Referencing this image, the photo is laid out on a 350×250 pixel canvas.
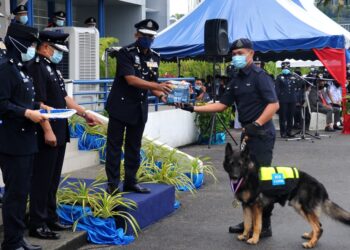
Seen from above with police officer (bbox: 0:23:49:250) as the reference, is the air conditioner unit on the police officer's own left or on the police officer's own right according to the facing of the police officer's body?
on the police officer's own left

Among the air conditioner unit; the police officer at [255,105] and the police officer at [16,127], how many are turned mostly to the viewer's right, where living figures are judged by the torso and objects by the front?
1

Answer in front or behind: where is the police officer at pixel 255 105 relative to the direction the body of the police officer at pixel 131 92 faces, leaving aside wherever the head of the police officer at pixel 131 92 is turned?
in front

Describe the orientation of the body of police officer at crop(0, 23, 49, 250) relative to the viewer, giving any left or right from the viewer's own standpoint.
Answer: facing to the right of the viewer

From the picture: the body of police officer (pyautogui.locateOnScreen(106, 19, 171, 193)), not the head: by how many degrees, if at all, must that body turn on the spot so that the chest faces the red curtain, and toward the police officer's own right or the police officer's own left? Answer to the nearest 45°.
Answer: approximately 90° to the police officer's own left

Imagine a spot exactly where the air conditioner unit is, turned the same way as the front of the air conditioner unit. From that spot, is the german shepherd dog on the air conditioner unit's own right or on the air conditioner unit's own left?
on the air conditioner unit's own left

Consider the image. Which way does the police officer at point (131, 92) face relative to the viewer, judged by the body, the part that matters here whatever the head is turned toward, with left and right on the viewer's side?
facing the viewer and to the right of the viewer

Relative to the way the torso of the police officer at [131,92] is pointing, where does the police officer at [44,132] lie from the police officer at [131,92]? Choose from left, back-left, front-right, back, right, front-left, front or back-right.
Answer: right

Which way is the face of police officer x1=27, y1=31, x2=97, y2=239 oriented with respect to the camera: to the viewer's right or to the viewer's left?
to the viewer's right

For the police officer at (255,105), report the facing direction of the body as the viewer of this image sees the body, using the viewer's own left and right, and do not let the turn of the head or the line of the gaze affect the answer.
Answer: facing the viewer and to the left of the viewer
